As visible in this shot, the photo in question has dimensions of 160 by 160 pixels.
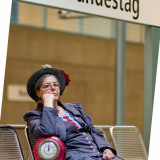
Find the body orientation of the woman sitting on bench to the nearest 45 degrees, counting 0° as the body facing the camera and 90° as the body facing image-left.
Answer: approximately 315°

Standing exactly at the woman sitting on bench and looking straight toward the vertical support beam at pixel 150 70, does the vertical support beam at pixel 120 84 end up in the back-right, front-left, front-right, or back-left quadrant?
front-left

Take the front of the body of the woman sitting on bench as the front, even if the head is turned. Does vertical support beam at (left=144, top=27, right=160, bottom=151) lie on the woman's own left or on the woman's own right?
on the woman's own left

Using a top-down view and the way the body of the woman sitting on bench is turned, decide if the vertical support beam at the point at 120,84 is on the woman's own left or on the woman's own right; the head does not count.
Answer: on the woman's own left
